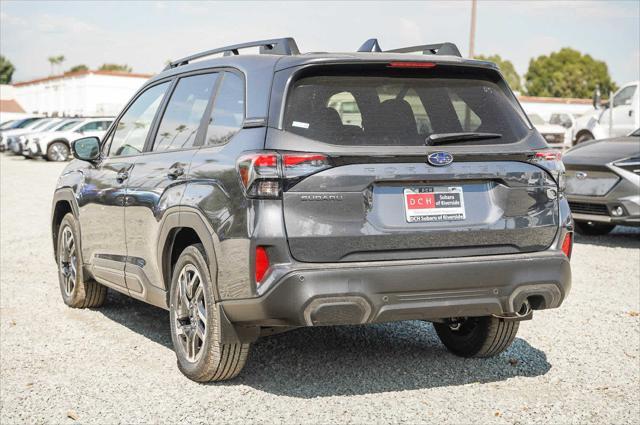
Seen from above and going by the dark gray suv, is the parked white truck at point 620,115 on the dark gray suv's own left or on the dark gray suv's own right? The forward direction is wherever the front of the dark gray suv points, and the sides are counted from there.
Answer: on the dark gray suv's own right

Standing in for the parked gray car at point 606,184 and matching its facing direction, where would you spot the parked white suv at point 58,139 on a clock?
The parked white suv is roughly at 3 o'clock from the parked gray car.

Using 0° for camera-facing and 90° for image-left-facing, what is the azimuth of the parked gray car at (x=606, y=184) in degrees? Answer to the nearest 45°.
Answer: approximately 45°

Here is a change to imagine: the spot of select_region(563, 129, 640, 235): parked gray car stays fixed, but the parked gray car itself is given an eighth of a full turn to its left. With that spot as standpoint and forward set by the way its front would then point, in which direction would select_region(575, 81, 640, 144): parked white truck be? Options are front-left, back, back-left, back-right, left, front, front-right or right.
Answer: back

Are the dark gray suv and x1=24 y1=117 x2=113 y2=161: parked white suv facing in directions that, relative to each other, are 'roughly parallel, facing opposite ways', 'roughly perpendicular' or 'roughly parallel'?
roughly perpendicular

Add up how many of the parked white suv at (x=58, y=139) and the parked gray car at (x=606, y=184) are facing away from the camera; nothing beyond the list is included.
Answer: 0

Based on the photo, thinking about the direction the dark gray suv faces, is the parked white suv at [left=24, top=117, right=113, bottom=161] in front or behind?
in front
